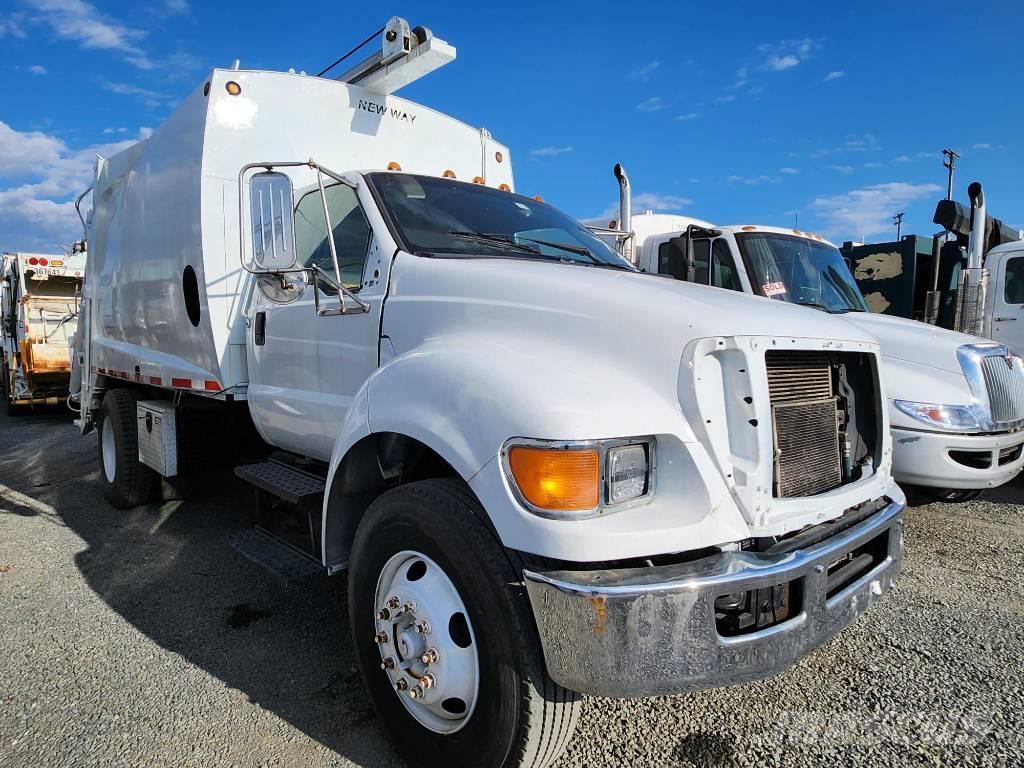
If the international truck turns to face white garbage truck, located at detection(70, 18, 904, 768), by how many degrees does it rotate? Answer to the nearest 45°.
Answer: approximately 90° to its right

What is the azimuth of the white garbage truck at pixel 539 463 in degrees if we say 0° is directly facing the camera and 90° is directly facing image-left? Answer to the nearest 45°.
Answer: approximately 315°

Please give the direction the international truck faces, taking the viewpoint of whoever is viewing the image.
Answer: facing the viewer and to the right of the viewer

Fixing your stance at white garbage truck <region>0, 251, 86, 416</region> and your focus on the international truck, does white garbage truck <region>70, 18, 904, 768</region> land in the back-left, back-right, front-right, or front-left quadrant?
front-right

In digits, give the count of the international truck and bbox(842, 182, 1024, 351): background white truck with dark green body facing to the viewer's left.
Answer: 0

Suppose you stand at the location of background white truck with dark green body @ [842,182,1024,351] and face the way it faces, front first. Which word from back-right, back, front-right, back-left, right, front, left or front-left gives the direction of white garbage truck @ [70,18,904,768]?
front-right

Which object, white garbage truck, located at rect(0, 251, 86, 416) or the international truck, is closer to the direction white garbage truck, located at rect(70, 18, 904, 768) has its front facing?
the international truck

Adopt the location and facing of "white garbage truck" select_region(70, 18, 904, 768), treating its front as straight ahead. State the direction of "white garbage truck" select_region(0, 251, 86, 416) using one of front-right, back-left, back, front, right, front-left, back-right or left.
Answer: back

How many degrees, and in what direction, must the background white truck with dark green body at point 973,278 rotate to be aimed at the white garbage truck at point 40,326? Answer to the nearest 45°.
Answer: approximately 135° to its right

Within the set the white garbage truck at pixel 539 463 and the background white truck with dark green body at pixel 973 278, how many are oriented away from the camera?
0

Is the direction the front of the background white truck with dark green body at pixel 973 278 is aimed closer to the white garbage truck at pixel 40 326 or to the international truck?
the international truck

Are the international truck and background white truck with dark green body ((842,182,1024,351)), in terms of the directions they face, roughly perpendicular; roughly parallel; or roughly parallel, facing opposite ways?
roughly parallel

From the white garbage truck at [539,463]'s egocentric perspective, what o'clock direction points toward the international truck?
The international truck is roughly at 9 o'clock from the white garbage truck.

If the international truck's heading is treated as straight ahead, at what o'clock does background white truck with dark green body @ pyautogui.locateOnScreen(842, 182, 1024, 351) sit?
The background white truck with dark green body is roughly at 8 o'clock from the international truck.
